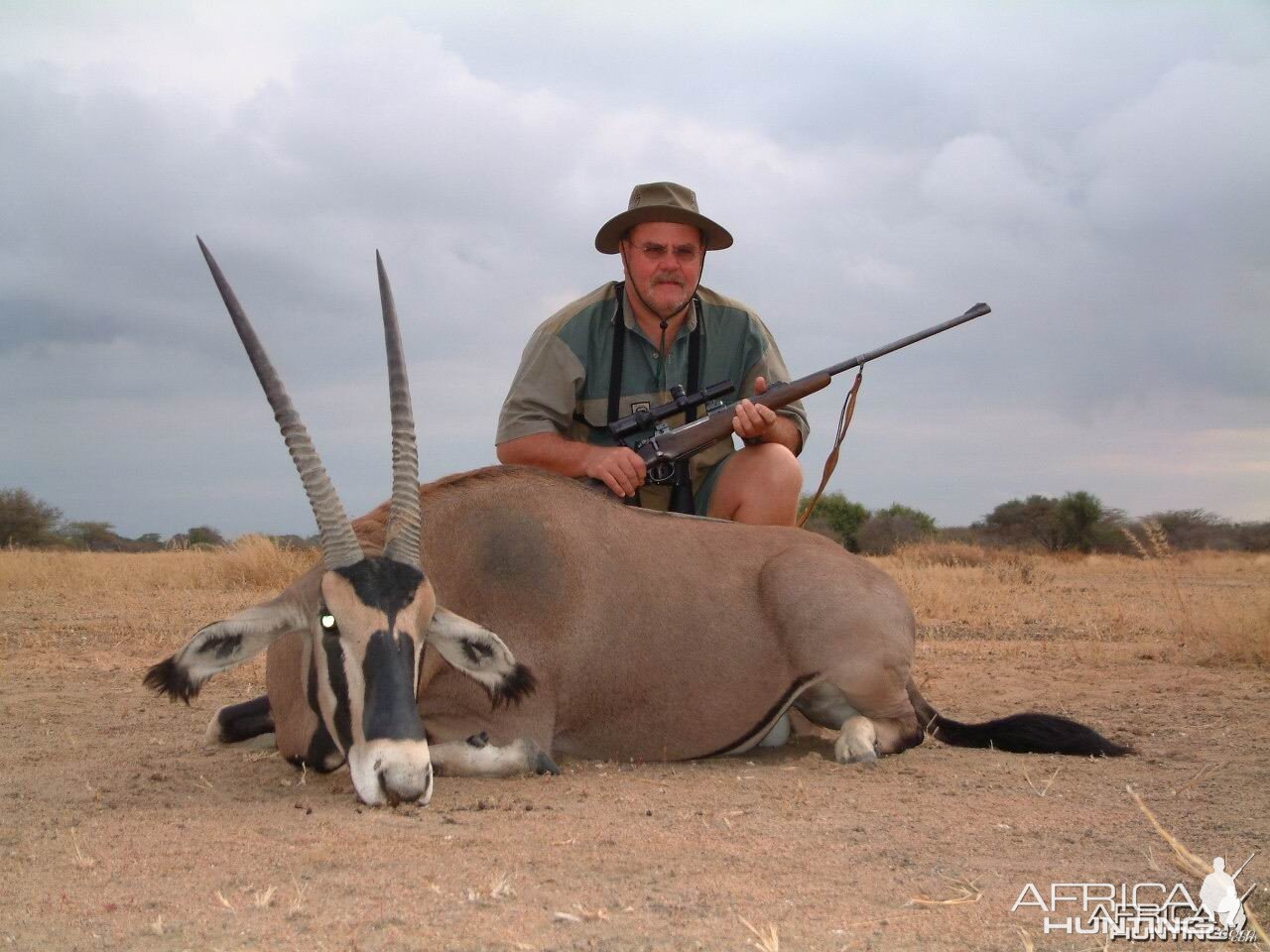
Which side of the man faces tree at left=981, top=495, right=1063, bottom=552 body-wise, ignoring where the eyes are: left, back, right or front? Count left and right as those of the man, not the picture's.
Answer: back

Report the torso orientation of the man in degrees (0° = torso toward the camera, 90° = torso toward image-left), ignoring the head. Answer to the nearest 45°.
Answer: approximately 0°

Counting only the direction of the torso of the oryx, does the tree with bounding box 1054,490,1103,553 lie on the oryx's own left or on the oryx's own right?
on the oryx's own right

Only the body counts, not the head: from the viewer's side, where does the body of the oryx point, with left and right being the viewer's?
facing to the left of the viewer

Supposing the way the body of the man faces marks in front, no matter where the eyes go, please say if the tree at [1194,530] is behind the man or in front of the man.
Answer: behind

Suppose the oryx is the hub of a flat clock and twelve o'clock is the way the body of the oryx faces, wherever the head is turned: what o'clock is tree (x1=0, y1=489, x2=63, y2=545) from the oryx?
The tree is roughly at 2 o'clock from the oryx.

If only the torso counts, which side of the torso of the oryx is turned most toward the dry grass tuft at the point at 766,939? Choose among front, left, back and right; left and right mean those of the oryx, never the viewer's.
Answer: left

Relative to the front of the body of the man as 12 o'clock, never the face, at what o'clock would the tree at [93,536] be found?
The tree is roughly at 5 o'clock from the man.

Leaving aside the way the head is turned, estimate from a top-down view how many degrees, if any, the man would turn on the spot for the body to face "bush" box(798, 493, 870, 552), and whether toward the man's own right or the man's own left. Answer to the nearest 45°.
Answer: approximately 180°
